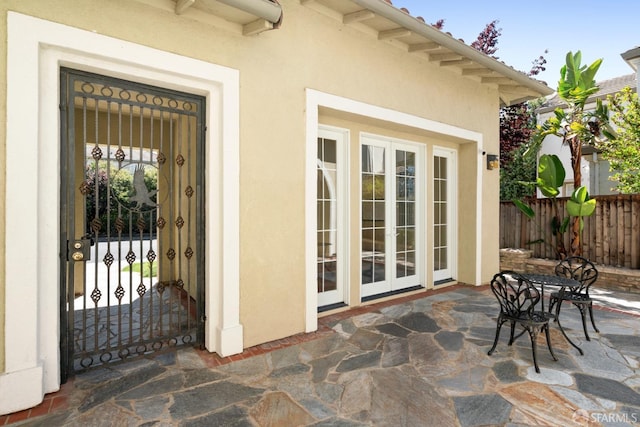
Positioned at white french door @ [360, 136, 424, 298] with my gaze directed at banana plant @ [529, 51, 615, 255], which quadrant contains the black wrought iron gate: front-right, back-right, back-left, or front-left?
back-right

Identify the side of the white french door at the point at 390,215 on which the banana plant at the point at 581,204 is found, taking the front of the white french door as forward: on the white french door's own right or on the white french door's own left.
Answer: on the white french door's own left

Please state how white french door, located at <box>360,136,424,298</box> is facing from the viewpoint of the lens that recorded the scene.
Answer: facing the viewer and to the right of the viewer

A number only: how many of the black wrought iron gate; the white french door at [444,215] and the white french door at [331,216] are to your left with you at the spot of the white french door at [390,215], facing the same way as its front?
1

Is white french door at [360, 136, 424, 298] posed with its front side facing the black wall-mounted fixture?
no

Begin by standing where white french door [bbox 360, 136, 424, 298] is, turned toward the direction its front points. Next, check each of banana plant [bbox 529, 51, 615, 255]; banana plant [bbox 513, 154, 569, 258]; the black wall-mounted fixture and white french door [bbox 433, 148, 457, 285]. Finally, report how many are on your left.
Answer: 4

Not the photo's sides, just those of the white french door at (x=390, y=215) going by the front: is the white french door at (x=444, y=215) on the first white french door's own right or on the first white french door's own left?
on the first white french door's own left

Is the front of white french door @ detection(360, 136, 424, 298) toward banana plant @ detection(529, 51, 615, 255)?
no

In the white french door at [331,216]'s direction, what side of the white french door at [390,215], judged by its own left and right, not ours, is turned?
right

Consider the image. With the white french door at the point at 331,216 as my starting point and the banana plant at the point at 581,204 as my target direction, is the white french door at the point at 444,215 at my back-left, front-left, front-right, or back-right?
front-left

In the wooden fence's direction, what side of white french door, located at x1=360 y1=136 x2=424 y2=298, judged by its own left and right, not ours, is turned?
left
